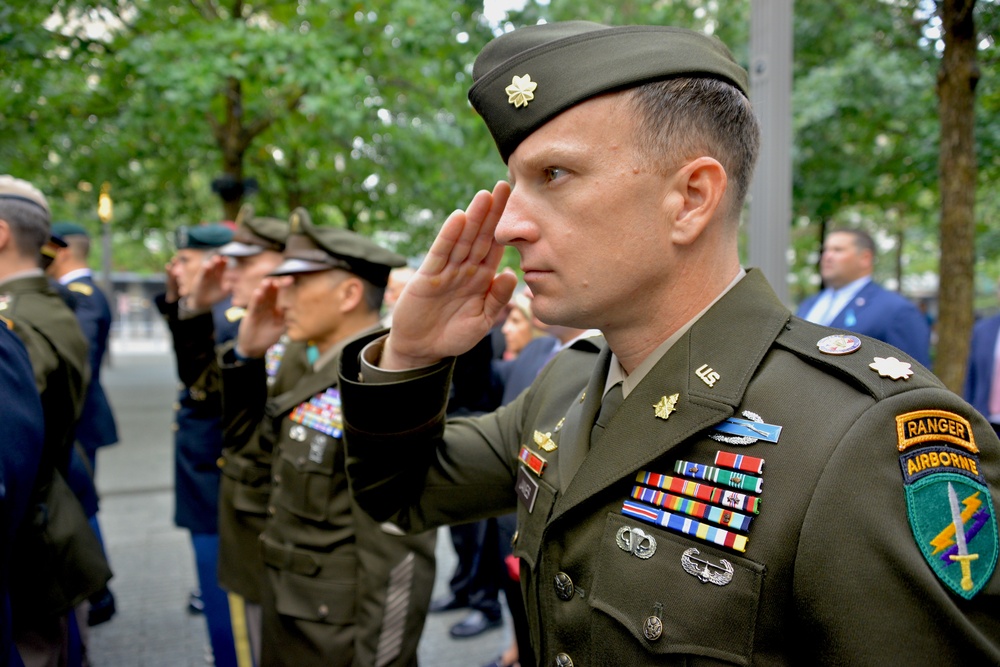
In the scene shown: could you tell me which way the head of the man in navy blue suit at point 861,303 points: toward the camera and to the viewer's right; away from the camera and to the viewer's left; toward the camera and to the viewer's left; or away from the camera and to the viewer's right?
toward the camera and to the viewer's left

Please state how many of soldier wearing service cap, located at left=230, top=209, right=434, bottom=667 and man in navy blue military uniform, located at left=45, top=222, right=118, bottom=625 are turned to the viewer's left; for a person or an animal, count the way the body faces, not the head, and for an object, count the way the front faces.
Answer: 2

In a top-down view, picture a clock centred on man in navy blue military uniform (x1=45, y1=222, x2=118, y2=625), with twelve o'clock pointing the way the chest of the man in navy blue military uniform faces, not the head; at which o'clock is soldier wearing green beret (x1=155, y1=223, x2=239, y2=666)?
The soldier wearing green beret is roughly at 8 o'clock from the man in navy blue military uniform.

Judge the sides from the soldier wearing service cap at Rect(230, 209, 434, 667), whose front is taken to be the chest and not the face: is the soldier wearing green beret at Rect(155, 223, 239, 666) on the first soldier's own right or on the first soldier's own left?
on the first soldier's own right

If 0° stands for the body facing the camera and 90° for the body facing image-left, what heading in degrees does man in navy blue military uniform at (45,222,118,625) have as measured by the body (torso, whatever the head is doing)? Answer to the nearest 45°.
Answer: approximately 90°

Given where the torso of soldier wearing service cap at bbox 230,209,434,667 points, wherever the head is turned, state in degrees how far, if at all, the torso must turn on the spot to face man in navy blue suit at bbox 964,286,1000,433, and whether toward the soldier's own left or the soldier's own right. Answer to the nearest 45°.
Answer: approximately 180°

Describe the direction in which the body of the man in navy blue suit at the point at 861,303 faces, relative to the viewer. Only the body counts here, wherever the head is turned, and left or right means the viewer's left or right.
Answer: facing the viewer and to the left of the viewer

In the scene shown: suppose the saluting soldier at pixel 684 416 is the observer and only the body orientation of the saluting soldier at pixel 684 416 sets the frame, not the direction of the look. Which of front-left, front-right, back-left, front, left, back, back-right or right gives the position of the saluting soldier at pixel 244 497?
right

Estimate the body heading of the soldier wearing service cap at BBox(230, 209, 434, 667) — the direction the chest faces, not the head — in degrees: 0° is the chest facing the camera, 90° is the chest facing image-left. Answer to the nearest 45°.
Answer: approximately 90°

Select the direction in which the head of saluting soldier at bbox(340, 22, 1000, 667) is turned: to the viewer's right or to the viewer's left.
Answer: to the viewer's left

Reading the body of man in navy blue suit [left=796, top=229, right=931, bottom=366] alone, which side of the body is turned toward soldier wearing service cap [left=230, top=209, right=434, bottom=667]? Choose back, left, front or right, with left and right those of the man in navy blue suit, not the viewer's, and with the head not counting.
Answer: front

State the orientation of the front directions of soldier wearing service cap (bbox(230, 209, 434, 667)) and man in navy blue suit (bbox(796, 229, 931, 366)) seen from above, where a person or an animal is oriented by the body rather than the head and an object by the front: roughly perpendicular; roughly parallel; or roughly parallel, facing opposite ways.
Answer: roughly parallel

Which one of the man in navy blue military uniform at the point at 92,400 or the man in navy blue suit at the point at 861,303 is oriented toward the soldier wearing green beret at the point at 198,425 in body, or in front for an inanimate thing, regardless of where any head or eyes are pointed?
the man in navy blue suit at the point at 861,303

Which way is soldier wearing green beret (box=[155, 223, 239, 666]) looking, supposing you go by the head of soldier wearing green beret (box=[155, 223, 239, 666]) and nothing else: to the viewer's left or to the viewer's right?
to the viewer's left

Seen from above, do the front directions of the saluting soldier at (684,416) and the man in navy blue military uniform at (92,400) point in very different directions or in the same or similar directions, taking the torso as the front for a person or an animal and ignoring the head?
same or similar directions
